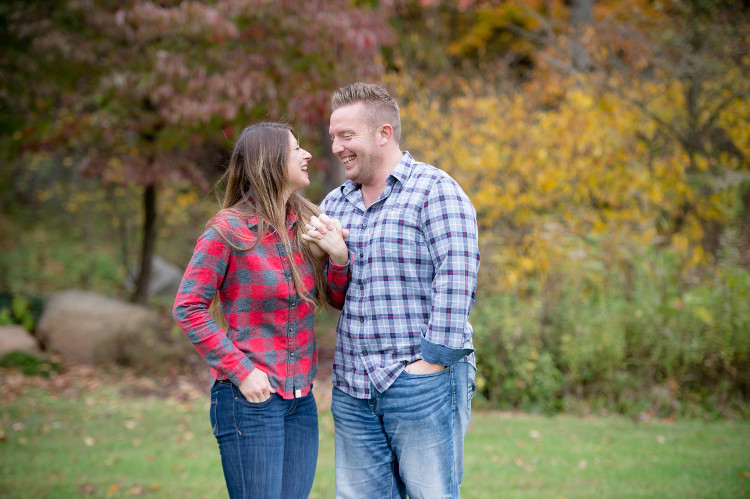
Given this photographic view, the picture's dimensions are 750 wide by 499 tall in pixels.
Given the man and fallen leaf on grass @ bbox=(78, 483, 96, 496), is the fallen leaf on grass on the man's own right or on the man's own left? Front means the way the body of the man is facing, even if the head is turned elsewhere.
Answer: on the man's own right

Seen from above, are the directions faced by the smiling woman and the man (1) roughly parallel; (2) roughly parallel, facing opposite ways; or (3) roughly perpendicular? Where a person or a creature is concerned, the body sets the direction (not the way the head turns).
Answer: roughly perpendicular

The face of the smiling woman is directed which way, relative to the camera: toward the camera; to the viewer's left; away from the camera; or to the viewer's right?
to the viewer's right

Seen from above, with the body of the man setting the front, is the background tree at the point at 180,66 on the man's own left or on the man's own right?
on the man's own right

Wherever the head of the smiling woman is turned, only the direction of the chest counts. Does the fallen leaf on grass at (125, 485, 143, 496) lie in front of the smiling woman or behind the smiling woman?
behind

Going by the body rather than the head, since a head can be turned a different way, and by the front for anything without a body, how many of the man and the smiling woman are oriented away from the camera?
0

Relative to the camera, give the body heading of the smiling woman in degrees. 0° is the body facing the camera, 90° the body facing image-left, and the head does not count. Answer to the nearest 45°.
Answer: approximately 315°

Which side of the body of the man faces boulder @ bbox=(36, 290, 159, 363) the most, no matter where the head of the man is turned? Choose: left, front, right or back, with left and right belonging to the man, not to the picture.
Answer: right

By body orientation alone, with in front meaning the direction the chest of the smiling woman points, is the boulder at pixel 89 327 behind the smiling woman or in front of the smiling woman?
behind

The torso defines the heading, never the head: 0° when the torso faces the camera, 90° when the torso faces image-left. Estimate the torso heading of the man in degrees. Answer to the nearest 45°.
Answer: approximately 45°
